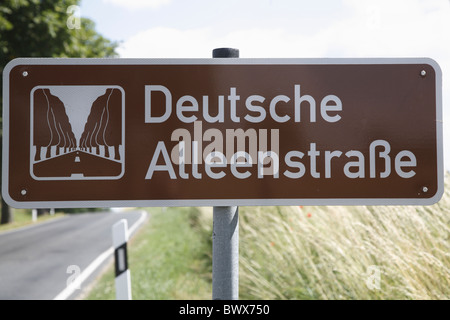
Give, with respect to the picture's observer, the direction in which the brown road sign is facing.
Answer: facing the viewer

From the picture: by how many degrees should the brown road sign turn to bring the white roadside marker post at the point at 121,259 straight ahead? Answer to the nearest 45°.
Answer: approximately 180°
